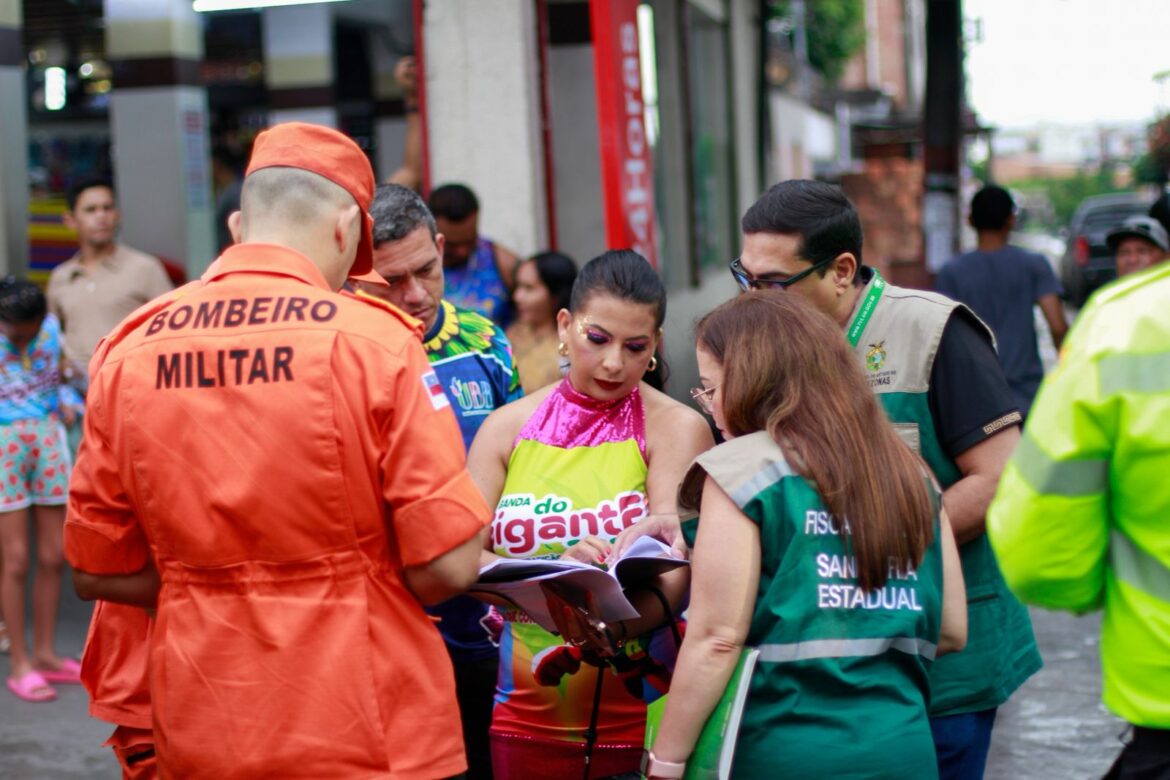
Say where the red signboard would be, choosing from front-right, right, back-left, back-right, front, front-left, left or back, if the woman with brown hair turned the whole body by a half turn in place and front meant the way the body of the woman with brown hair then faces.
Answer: back-left

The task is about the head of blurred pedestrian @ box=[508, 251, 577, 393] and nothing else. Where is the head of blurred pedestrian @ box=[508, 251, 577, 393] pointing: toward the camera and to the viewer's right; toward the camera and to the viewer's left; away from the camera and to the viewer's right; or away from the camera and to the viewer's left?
toward the camera and to the viewer's left

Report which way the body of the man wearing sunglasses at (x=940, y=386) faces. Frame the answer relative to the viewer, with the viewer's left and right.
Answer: facing the viewer and to the left of the viewer

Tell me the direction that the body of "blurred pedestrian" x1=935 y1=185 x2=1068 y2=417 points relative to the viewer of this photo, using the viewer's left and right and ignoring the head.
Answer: facing away from the viewer

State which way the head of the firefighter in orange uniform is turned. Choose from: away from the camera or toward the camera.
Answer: away from the camera

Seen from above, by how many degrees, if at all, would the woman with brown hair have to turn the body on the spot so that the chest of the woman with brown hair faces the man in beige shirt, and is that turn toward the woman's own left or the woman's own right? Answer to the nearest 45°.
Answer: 0° — they already face them

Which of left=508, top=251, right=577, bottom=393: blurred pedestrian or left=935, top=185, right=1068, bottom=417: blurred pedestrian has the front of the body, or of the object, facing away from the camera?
left=935, top=185, right=1068, bottom=417: blurred pedestrian

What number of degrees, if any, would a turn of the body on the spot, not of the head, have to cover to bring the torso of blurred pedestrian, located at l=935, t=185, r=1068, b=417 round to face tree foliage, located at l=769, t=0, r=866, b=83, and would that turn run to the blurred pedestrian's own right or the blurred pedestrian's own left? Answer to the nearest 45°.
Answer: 0° — they already face it

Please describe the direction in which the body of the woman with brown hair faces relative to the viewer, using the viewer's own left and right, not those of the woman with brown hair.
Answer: facing away from the viewer and to the left of the viewer
